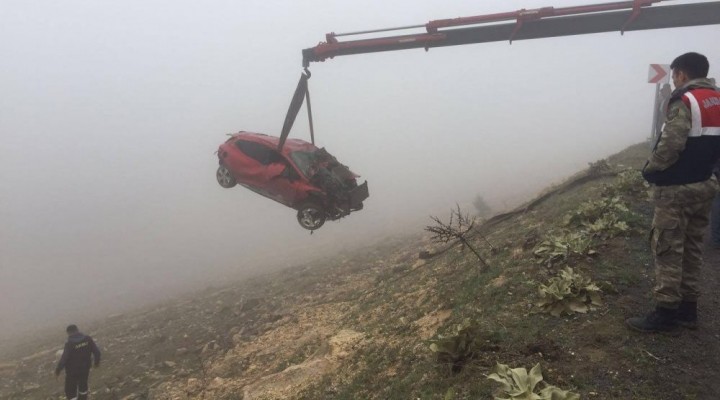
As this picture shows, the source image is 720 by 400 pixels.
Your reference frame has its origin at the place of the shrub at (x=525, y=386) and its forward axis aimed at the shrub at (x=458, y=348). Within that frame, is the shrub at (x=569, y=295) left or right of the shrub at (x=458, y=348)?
right

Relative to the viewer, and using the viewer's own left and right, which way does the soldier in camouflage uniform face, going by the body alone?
facing away from the viewer and to the left of the viewer

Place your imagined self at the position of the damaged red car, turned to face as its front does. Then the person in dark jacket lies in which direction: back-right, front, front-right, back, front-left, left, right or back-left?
back-right

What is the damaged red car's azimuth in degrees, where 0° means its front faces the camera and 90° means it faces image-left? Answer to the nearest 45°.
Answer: approximately 315°

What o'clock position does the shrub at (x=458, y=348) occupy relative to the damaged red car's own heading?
The shrub is roughly at 1 o'clock from the damaged red car.

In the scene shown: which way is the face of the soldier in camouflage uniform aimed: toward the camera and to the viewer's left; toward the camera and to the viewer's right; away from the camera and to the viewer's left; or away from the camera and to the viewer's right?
away from the camera and to the viewer's left

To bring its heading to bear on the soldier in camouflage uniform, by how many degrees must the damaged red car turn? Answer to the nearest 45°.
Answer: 0° — it already faces them
